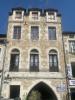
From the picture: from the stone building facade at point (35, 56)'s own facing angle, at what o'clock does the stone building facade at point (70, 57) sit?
the stone building facade at point (70, 57) is roughly at 9 o'clock from the stone building facade at point (35, 56).

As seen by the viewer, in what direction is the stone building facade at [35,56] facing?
toward the camera
